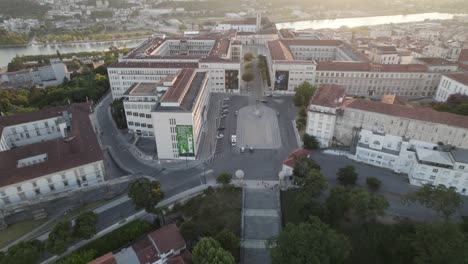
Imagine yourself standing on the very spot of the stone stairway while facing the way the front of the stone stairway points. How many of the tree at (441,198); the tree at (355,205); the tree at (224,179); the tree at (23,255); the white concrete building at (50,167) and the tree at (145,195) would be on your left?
2

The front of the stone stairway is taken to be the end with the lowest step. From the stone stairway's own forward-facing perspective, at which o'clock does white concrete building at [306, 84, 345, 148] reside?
The white concrete building is roughly at 7 o'clock from the stone stairway.

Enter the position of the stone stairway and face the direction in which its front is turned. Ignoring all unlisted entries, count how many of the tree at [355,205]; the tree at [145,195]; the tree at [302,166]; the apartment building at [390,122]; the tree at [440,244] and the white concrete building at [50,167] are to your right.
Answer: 2

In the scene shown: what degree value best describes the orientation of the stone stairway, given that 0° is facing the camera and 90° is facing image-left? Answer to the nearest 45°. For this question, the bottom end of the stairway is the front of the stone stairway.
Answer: approximately 0°

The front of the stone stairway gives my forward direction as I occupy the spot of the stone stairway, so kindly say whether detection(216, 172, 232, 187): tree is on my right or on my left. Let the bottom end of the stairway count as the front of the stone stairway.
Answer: on my right

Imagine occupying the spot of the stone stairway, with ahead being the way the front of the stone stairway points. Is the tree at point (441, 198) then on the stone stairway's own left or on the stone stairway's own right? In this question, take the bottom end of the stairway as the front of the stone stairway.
on the stone stairway's own left

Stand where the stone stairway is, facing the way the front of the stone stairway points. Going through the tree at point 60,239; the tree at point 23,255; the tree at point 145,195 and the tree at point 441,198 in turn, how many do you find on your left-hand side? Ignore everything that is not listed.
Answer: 1

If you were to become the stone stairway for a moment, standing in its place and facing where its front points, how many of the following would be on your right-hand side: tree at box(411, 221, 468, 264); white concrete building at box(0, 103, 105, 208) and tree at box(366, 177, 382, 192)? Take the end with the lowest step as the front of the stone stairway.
1

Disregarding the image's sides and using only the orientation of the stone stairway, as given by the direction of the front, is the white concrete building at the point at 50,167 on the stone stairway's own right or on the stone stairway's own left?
on the stone stairway's own right

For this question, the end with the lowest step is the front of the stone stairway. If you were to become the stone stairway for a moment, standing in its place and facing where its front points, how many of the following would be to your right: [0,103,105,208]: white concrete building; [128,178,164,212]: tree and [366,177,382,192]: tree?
2

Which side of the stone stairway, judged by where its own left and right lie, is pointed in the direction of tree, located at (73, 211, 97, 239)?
right

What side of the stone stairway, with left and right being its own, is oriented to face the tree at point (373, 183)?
left

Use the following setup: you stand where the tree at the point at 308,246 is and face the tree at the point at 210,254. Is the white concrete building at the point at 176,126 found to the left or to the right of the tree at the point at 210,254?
right

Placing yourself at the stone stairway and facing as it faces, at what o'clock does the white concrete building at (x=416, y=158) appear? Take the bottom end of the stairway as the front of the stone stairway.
The white concrete building is roughly at 8 o'clock from the stone stairway.

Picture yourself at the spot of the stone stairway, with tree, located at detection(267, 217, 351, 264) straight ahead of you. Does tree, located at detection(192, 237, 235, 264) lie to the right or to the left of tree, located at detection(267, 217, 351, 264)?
right
